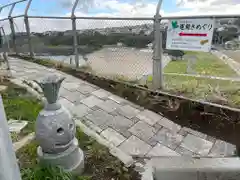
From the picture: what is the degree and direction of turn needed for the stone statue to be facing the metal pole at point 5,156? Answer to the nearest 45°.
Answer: approximately 45° to its right

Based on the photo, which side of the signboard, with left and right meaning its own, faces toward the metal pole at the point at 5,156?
front

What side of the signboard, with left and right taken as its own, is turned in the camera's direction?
front

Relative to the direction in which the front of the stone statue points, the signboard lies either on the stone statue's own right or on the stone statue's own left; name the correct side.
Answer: on the stone statue's own left

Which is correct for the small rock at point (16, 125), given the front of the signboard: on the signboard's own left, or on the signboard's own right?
on the signboard's own right

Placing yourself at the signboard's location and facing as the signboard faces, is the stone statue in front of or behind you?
in front

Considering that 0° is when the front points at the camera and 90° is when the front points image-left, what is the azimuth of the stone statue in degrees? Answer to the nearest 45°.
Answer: approximately 315°

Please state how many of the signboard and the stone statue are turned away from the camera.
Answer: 0

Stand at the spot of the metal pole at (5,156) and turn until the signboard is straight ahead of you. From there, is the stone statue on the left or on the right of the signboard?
left
